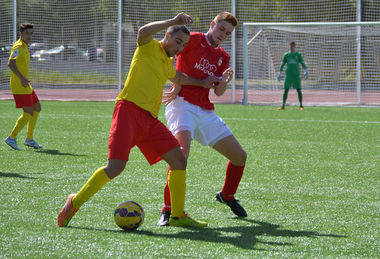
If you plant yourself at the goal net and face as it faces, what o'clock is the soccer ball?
The soccer ball is roughly at 12 o'clock from the goal net.

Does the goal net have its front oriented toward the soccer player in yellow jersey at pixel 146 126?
yes

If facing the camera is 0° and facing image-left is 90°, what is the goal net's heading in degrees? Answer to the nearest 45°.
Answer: approximately 0°

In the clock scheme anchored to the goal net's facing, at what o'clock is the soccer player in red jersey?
The soccer player in red jersey is roughly at 12 o'clock from the goal net.
